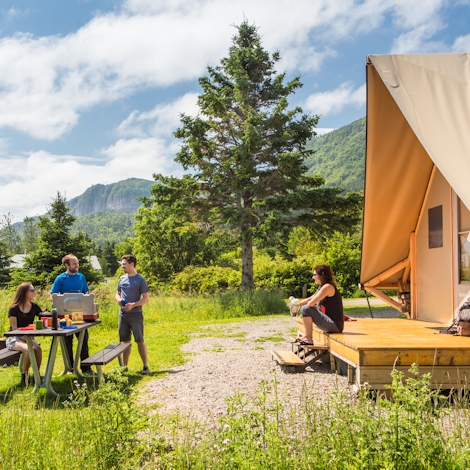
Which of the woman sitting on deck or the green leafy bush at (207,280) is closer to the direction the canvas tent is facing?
the woman sitting on deck

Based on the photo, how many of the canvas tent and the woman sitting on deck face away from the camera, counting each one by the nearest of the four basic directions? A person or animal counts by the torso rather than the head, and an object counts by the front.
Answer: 0

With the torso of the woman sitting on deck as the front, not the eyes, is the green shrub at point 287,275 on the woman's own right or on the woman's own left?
on the woman's own right

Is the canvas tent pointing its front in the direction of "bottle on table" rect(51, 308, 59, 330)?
yes

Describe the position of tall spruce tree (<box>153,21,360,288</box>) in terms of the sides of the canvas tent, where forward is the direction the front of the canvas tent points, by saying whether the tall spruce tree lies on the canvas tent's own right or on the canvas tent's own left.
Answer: on the canvas tent's own right

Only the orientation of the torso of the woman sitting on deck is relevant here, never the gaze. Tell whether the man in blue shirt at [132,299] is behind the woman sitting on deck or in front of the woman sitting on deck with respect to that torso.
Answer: in front

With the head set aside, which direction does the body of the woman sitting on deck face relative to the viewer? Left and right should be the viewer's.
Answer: facing to the left of the viewer

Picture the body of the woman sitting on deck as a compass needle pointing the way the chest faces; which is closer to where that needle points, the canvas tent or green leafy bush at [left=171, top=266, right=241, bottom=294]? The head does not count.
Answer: the green leafy bush

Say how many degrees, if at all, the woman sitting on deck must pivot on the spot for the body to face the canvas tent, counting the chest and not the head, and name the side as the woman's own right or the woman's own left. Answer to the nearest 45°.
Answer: approximately 135° to the woman's own right

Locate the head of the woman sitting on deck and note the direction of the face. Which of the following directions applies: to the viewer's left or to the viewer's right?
to the viewer's left

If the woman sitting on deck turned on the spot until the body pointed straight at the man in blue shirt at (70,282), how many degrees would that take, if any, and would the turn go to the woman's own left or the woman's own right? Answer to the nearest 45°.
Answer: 0° — they already face them

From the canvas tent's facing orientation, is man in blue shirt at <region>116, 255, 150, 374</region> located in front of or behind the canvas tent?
in front

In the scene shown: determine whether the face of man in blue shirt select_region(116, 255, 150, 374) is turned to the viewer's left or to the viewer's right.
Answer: to the viewer's left

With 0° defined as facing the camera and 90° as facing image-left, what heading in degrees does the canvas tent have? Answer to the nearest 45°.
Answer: approximately 45°
